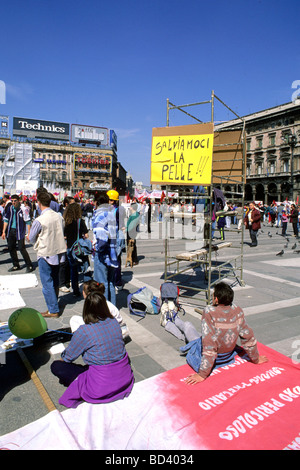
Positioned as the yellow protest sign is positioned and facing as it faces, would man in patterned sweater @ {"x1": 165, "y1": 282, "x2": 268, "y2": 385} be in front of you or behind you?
in front

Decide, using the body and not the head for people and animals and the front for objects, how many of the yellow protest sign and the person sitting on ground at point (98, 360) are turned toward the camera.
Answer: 1

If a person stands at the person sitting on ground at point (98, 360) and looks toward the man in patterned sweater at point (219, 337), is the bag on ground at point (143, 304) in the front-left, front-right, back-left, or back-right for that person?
front-left

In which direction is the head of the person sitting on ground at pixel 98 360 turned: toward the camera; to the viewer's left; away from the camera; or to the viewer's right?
away from the camera

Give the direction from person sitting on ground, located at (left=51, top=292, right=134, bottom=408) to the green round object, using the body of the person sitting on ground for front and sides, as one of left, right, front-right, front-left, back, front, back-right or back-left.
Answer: front

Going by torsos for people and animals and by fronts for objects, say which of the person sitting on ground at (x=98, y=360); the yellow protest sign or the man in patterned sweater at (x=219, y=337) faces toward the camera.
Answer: the yellow protest sign

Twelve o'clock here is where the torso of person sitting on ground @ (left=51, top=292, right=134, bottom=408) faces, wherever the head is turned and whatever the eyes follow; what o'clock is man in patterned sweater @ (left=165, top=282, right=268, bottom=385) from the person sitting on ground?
The man in patterned sweater is roughly at 4 o'clock from the person sitting on ground.

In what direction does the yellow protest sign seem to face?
toward the camera

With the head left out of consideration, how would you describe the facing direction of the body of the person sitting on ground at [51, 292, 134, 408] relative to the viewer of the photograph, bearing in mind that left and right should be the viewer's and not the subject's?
facing away from the viewer and to the left of the viewer
